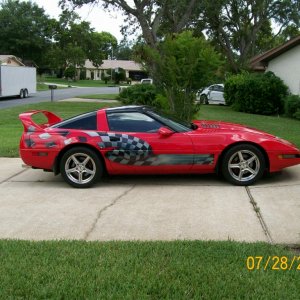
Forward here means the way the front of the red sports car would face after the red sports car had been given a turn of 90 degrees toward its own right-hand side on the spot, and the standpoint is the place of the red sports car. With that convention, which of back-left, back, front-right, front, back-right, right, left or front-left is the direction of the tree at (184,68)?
back

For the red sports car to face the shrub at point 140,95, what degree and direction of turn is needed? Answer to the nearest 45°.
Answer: approximately 90° to its left

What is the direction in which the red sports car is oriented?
to the viewer's right

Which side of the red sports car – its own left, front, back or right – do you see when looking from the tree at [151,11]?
left

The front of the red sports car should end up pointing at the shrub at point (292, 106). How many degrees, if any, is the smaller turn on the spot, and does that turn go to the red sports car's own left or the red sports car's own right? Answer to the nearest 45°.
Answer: approximately 45° to the red sports car's own left

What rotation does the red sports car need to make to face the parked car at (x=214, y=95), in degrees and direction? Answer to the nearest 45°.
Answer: approximately 90° to its left
